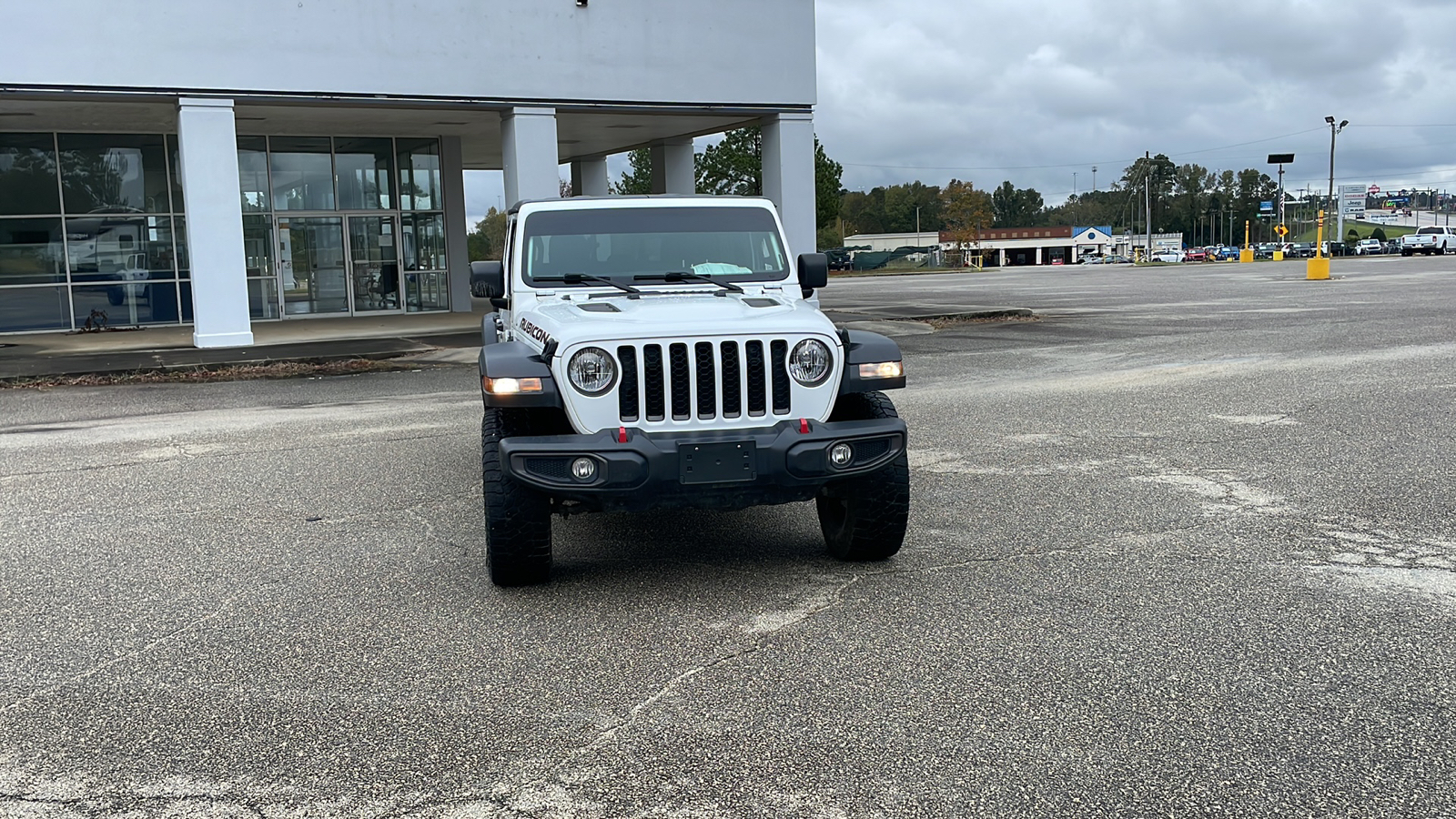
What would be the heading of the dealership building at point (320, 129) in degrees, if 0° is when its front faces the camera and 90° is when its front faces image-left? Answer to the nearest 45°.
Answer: approximately 0°

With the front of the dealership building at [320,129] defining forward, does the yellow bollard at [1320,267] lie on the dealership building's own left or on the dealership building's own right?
on the dealership building's own left

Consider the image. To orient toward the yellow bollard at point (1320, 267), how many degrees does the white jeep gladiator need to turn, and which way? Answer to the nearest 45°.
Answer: approximately 135° to its left

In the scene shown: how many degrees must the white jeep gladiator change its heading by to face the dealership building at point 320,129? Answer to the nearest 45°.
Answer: approximately 180°

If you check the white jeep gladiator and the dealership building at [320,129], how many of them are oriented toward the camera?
2

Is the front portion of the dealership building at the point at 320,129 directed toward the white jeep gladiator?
yes

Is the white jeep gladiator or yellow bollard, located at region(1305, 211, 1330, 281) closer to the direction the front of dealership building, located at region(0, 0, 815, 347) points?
the white jeep gladiator
